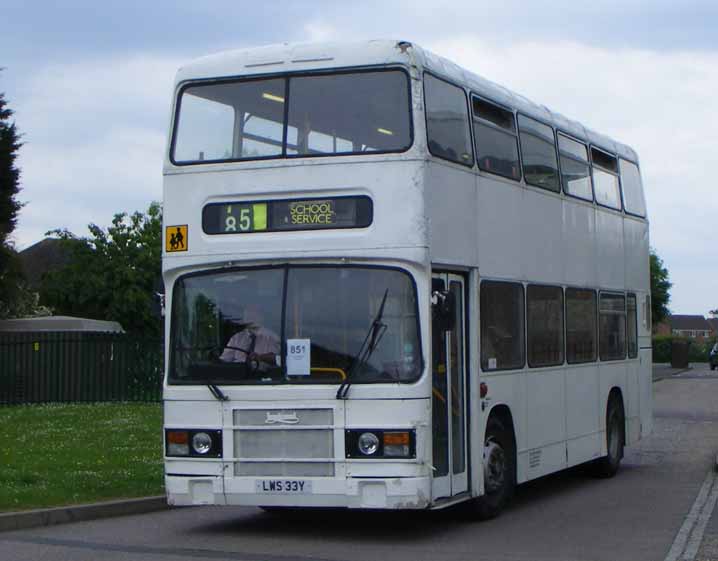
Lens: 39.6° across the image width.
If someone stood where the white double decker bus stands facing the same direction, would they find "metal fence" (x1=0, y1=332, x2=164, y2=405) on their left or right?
on their right

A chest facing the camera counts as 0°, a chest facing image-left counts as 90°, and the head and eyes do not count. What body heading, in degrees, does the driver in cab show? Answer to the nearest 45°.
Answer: approximately 45°

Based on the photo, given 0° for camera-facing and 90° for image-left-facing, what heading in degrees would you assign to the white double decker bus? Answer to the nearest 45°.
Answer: approximately 45°

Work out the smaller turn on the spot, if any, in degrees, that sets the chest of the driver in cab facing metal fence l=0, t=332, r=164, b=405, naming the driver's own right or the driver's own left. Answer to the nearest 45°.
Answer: approximately 135° to the driver's own right

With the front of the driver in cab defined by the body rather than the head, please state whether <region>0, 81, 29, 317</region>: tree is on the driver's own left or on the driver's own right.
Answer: on the driver's own right

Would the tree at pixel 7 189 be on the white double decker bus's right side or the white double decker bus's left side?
on its right
